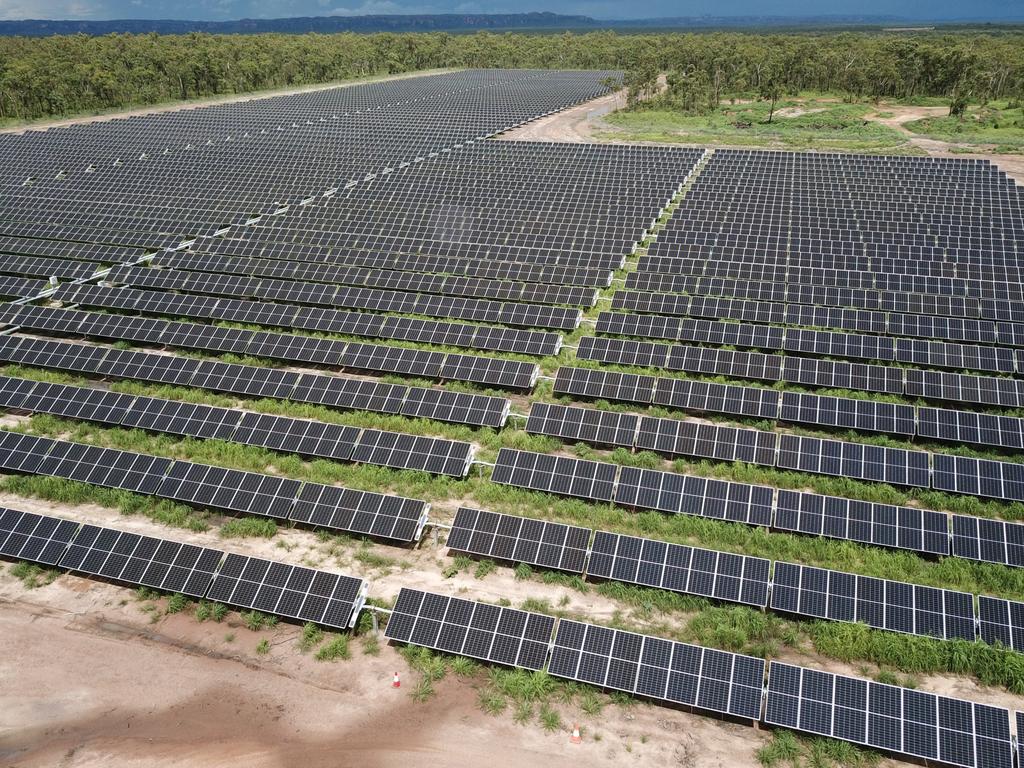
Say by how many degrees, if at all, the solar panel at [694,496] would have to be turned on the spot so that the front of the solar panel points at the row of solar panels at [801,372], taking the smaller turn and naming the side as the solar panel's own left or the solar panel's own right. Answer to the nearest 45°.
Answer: approximately 180°

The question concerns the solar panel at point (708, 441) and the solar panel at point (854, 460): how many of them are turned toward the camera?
2

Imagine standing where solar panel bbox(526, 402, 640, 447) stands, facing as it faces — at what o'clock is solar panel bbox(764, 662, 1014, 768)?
solar panel bbox(764, 662, 1014, 768) is roughly at 11 o'clock from solar panel bbox(526, 402, 640, 447).

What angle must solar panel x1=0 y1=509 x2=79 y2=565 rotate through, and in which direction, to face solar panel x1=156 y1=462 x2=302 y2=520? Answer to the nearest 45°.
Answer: approximately 135° to its left

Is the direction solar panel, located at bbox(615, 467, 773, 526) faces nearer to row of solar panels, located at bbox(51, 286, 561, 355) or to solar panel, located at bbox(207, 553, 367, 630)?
the solar panel

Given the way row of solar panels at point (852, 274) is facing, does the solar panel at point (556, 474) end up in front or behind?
in front

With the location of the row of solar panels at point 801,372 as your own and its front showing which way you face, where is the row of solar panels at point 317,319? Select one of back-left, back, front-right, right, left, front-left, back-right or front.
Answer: right

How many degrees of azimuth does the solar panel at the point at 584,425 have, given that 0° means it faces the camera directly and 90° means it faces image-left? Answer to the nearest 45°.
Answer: approximately 0°

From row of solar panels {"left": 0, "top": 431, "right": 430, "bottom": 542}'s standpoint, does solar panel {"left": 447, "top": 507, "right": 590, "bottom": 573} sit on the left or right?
on its left
